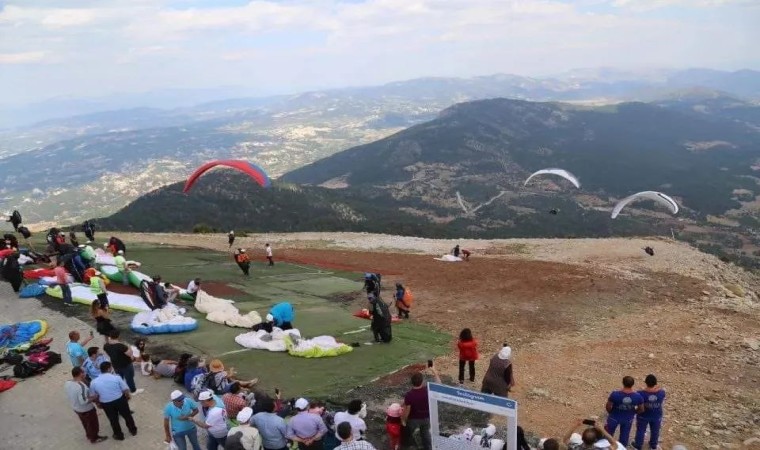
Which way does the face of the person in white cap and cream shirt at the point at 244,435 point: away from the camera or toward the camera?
away from the camera

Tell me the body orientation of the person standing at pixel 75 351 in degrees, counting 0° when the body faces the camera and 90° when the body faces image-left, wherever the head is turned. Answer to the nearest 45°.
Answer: approximately 225°

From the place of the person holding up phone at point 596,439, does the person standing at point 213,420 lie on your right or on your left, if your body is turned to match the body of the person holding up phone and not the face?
on your left

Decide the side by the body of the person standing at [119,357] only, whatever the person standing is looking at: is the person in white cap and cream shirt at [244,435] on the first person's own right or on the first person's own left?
on the first person's own right

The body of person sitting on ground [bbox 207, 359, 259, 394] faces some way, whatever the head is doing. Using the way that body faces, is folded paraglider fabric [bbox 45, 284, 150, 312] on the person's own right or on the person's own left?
on the person's own left

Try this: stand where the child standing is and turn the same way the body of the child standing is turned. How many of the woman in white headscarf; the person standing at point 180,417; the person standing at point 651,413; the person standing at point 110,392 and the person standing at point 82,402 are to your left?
3

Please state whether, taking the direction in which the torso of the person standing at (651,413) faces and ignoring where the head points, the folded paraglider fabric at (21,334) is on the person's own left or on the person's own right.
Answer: on the person's own left

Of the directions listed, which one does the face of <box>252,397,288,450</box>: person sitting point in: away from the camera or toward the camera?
away from the camera

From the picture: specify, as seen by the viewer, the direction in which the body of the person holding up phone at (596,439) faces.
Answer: away from the camera

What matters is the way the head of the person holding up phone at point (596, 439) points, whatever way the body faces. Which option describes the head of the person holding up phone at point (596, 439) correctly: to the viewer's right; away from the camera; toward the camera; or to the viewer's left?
away from the camera

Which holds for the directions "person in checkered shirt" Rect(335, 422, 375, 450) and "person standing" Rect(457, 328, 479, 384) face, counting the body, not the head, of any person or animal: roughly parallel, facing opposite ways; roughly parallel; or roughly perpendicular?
roughly parallel

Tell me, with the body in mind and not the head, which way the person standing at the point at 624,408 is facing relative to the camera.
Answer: away from the camera

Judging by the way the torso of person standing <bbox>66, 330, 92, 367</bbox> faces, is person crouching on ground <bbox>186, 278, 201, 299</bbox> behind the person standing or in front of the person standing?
in front
